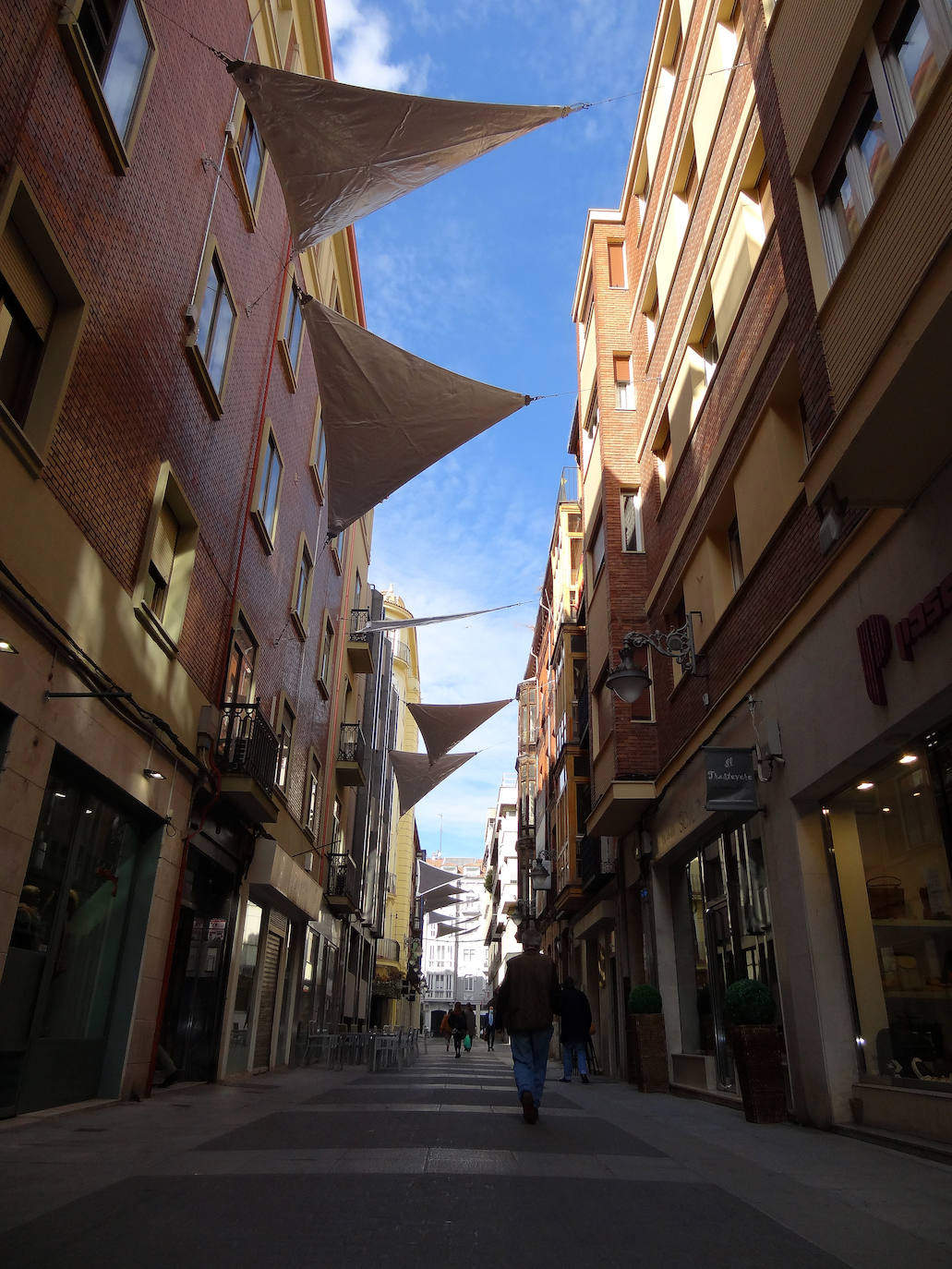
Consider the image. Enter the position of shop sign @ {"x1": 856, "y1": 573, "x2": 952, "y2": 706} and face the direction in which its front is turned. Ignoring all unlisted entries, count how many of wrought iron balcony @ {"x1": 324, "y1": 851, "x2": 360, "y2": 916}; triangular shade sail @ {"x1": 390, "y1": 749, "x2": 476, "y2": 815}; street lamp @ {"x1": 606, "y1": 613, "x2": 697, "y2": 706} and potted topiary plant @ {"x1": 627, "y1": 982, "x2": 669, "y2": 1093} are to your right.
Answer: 4

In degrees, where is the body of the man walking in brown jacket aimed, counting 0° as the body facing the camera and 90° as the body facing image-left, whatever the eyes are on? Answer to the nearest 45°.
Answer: approximately 180°

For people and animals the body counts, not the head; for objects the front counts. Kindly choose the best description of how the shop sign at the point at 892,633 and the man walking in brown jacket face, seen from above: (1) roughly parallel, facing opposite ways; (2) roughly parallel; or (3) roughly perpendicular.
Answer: roughly perpendicular

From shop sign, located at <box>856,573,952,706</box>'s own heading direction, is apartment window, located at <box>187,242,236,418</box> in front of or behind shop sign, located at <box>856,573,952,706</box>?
in front

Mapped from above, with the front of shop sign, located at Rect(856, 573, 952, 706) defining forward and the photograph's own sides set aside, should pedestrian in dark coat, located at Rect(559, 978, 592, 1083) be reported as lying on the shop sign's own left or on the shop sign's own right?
on the shop sign's own right

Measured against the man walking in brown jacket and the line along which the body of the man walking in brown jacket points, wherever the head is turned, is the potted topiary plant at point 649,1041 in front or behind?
in front

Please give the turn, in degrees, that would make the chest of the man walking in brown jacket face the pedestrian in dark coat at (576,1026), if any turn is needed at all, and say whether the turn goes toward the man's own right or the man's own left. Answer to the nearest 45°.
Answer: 0° — they already face them

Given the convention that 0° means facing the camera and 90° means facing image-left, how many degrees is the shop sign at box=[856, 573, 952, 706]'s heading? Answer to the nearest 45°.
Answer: approximately 45°

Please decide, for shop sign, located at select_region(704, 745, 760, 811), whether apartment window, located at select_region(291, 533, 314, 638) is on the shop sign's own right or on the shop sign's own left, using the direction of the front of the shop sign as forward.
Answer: on the shop sign's own right

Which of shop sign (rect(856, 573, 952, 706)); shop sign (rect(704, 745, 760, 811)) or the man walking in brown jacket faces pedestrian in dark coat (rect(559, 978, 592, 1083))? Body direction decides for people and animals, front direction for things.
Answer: the man walking in brown jacket

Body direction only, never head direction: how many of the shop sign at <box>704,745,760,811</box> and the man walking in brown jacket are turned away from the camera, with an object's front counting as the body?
1

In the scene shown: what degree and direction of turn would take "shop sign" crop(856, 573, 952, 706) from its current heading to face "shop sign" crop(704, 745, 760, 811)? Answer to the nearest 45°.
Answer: approximately 90° to its right
